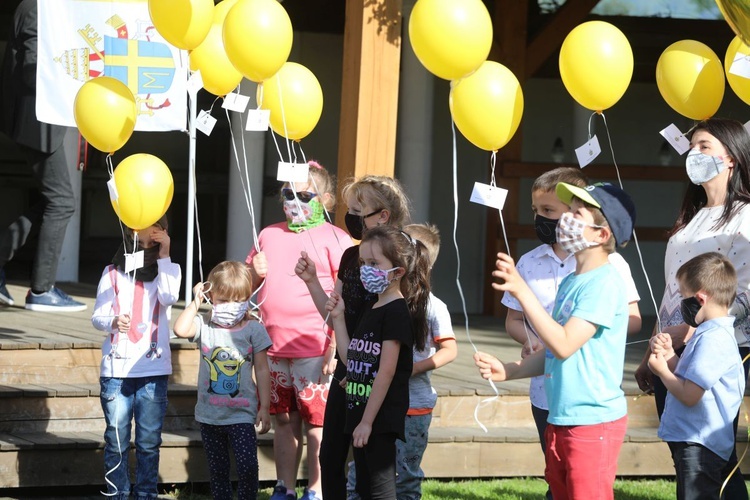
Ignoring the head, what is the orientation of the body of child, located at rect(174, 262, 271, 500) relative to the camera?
toward the camera

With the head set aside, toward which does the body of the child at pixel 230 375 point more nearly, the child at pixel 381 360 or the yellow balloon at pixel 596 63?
the child

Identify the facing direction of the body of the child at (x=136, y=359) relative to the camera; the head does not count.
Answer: toward the camera

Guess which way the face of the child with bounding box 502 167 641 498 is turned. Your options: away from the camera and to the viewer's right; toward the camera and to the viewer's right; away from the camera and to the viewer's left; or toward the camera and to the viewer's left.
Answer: toward the camera and to the viewer's left

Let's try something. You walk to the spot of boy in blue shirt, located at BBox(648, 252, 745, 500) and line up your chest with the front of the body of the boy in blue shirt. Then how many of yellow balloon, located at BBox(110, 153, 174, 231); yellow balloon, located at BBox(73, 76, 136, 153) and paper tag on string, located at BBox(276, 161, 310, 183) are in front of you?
3

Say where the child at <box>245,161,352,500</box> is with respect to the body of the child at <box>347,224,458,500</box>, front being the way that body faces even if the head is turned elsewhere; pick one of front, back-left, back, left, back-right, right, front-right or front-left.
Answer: front-right

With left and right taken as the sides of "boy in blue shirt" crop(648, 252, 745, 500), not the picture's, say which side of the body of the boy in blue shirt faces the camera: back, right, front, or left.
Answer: left

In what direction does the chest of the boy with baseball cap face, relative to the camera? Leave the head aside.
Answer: to the viewer's left

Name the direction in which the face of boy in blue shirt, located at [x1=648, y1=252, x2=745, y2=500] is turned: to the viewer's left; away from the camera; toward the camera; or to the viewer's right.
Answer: to the viewer's left

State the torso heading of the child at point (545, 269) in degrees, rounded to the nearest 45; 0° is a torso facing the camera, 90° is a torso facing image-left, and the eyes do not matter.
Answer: approximately 45°

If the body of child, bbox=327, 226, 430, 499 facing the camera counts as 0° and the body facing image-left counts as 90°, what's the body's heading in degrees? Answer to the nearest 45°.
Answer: approximately 45°

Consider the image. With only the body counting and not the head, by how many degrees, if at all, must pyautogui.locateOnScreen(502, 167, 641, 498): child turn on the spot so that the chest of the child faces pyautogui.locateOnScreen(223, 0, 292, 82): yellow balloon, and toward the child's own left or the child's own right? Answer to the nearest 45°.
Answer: approximately 45° to the child's own right

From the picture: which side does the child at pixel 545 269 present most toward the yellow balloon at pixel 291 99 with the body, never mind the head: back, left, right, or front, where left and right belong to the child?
right
